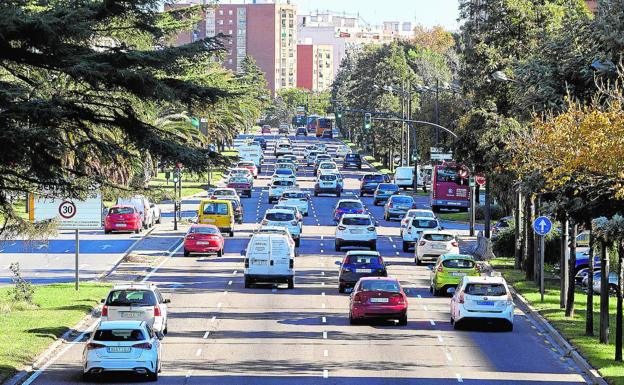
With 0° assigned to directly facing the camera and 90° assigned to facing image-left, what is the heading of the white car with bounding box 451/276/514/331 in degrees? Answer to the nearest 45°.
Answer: approximately 180°

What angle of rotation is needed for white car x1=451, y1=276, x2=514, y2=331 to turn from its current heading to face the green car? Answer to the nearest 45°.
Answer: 0° — it already faces it

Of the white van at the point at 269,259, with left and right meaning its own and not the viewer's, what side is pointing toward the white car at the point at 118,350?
back

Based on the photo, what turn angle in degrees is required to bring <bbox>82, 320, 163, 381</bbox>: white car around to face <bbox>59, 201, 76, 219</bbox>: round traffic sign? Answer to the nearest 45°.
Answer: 0° — it already faces it

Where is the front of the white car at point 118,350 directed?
away from the camera

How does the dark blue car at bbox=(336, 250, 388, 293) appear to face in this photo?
away from the camera

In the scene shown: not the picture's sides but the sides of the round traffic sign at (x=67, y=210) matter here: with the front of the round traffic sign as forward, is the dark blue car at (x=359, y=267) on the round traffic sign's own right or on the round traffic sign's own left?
on the round traffic sign's own left

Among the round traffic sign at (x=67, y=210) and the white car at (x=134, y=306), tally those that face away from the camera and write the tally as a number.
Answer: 1

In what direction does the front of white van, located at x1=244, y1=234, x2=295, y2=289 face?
away from the camera

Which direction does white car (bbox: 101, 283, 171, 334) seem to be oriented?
away from the camera

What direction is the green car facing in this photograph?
away from the camera

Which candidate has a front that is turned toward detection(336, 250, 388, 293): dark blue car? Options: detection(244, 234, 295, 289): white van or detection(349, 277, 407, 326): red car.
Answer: the red car

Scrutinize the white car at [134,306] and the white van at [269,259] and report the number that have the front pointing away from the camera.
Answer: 2
